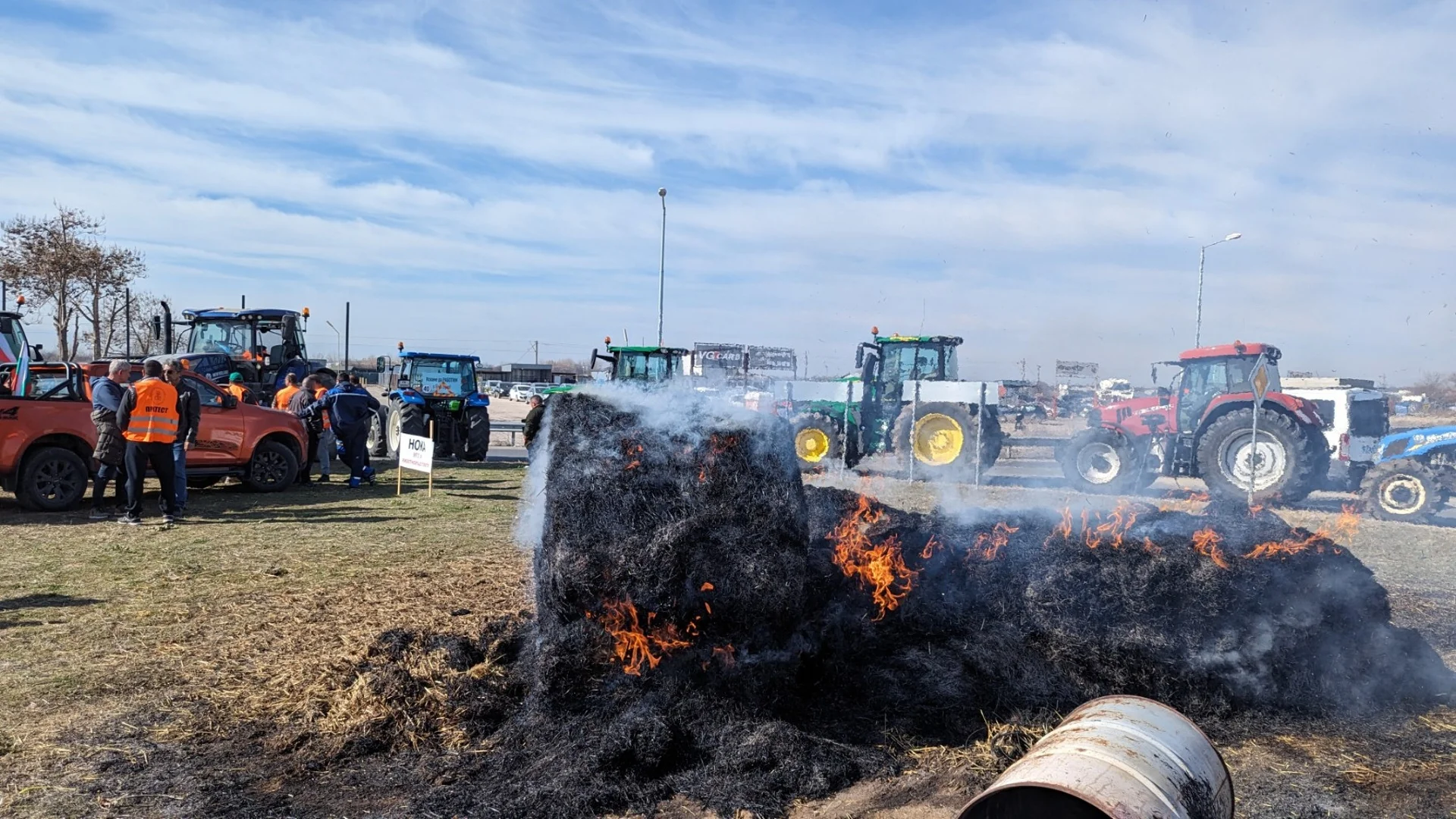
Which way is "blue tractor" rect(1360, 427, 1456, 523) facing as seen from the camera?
to the viewer's left

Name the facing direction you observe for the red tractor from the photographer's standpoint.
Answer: facing to the left of the viewer

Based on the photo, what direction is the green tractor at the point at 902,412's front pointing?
to the viewer's left

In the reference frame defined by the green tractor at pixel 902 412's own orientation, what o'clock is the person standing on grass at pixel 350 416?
The person standing on grass is roughly at 11 o'clock from the green tractor.

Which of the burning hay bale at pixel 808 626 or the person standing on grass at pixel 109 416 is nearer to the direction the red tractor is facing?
the person standing on grass

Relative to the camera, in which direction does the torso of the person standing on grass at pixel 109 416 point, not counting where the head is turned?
to the viewer's right

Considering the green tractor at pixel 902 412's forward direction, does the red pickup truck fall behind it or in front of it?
in front

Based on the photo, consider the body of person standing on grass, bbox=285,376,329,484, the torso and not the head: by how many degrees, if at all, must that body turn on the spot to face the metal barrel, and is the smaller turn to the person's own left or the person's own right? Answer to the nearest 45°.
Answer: approximately 90° to the person's own right
